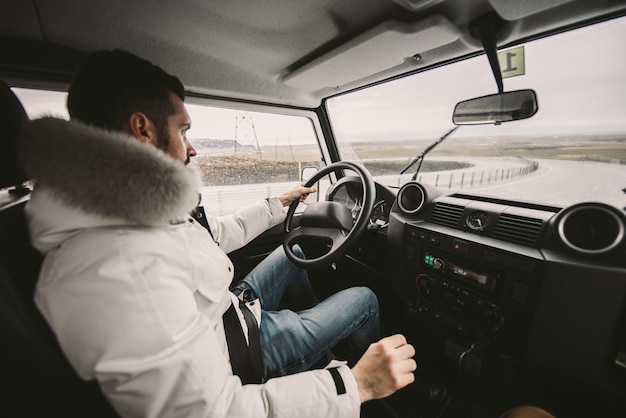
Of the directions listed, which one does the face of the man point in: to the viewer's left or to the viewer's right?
to the viewer's right

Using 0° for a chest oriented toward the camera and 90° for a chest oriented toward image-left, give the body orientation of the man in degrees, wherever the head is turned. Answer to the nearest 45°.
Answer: approximately 225°
